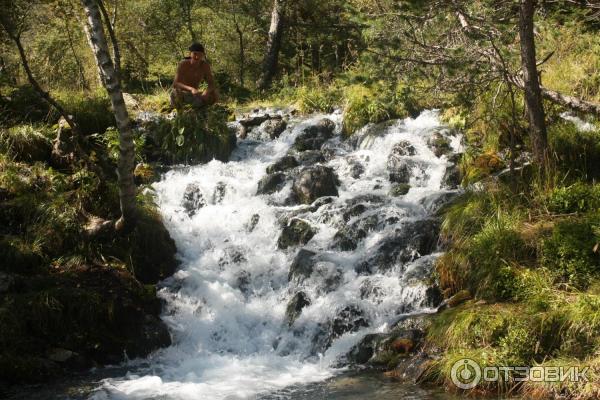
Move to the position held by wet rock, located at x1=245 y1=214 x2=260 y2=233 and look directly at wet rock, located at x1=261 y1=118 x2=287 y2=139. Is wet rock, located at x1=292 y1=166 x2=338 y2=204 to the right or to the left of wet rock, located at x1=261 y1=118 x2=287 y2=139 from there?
right

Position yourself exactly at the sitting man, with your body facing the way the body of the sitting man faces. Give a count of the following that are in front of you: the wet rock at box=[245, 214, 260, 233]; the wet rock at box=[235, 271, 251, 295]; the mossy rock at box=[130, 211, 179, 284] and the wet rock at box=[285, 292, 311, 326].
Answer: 4

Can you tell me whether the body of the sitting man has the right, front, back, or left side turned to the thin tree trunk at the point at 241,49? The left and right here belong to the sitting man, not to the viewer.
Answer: back

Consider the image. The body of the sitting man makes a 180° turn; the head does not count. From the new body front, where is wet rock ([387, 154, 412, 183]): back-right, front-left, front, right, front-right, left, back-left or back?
back-right

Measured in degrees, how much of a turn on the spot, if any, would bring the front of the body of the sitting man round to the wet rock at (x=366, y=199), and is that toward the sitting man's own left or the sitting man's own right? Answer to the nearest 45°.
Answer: approximately 45° to the sitting man's own left

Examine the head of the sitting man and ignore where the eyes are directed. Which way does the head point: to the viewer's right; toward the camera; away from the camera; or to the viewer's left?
toward the camera

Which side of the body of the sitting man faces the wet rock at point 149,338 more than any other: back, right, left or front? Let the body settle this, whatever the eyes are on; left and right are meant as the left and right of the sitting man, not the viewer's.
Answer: front

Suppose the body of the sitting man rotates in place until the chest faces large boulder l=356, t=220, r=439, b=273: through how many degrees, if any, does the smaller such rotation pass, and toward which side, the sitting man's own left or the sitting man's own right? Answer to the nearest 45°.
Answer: approximately 45° to the sitting man's own left

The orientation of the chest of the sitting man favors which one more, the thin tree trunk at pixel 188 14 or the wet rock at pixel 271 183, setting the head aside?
the wet rock

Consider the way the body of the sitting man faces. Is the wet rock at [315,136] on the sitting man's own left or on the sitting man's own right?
on the sitting man's own left

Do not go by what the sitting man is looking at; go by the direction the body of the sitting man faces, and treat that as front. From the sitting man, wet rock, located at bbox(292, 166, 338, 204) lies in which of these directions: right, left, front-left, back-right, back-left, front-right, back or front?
front-left

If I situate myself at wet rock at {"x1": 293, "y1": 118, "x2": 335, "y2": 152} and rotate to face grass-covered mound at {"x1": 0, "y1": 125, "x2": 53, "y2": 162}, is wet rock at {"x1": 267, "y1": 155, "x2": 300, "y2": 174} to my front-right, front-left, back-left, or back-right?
front-left

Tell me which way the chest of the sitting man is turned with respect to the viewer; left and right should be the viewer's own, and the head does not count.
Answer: facing the viewer

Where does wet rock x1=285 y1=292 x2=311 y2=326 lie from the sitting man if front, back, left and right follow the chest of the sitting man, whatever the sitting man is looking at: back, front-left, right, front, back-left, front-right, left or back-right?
front

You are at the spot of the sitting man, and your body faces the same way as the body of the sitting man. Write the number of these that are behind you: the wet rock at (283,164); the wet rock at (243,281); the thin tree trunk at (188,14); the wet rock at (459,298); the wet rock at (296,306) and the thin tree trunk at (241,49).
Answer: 2

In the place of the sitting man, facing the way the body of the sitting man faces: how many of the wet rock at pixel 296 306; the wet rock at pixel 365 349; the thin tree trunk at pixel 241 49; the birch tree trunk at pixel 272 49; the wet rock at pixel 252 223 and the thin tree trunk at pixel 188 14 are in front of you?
3

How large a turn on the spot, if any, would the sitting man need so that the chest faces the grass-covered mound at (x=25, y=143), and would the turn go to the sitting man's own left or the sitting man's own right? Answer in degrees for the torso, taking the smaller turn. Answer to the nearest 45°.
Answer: approximately 45° to the sitting man's own right
